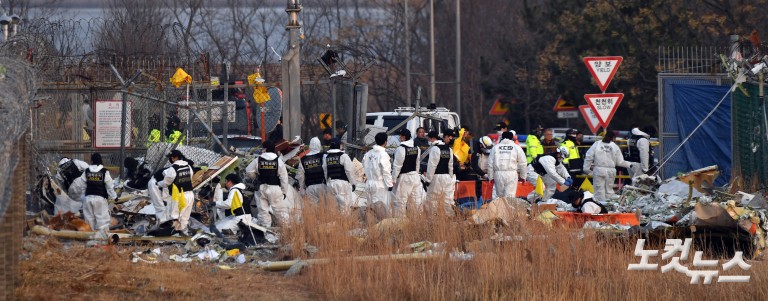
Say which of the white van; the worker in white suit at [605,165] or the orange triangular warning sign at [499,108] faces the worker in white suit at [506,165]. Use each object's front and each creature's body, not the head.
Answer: the orange triangular warning sign

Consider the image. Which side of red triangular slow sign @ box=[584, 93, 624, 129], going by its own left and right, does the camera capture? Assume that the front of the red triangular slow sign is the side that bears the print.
front

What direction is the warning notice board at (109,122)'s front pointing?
toward the camera

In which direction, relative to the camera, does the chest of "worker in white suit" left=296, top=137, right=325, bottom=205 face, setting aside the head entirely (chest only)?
away from the camera

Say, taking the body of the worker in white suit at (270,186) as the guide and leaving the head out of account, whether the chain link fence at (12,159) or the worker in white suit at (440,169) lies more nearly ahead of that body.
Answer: the worker in white suit

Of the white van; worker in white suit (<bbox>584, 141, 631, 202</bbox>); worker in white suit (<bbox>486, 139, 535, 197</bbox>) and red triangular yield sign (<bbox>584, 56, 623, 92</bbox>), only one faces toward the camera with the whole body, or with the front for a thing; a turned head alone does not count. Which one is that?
the red triangular yield sign

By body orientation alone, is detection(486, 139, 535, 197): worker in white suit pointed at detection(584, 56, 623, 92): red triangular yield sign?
no

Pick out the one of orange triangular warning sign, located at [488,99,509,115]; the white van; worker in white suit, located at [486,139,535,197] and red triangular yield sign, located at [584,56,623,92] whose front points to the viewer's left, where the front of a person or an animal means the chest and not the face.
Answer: the white van

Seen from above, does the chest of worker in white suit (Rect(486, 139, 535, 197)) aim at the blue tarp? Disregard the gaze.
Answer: no

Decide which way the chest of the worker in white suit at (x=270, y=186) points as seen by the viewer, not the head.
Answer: away from the camera

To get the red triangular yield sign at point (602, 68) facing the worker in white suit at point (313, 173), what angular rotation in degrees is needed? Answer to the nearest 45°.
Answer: approximately 45° to its right

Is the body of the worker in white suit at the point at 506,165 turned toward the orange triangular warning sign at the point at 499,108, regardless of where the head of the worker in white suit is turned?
yes

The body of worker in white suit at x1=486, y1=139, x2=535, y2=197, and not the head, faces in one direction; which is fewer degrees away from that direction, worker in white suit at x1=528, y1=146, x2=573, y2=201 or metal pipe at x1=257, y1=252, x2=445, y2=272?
the worker in white suit

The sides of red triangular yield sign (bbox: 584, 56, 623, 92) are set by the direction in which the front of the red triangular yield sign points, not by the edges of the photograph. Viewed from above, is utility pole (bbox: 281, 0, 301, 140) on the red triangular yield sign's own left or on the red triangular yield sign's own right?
on the red triangular yield sign's own right
